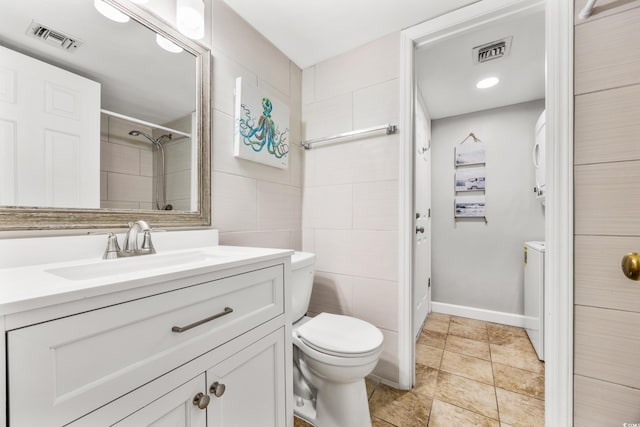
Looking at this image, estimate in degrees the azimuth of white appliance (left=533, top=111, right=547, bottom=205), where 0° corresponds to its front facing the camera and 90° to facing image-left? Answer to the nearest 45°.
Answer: approximately 90°

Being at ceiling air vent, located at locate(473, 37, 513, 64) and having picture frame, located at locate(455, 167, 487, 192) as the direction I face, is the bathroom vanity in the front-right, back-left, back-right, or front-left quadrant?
back-left

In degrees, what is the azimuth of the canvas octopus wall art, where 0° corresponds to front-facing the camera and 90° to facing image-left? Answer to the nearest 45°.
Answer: approximately 315°

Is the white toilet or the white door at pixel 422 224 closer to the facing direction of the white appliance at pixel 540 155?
the white door

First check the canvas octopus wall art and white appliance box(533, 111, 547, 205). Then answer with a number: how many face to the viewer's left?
1

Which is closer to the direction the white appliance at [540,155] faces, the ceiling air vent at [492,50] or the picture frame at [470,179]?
the picture frame

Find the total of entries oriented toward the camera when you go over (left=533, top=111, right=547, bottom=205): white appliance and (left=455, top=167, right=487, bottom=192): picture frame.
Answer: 1

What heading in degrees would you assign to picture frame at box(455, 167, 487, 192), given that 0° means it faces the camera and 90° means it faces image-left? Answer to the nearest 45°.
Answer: approximately 0°

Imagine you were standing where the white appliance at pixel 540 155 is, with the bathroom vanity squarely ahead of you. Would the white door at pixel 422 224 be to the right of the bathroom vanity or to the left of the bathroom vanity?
right
